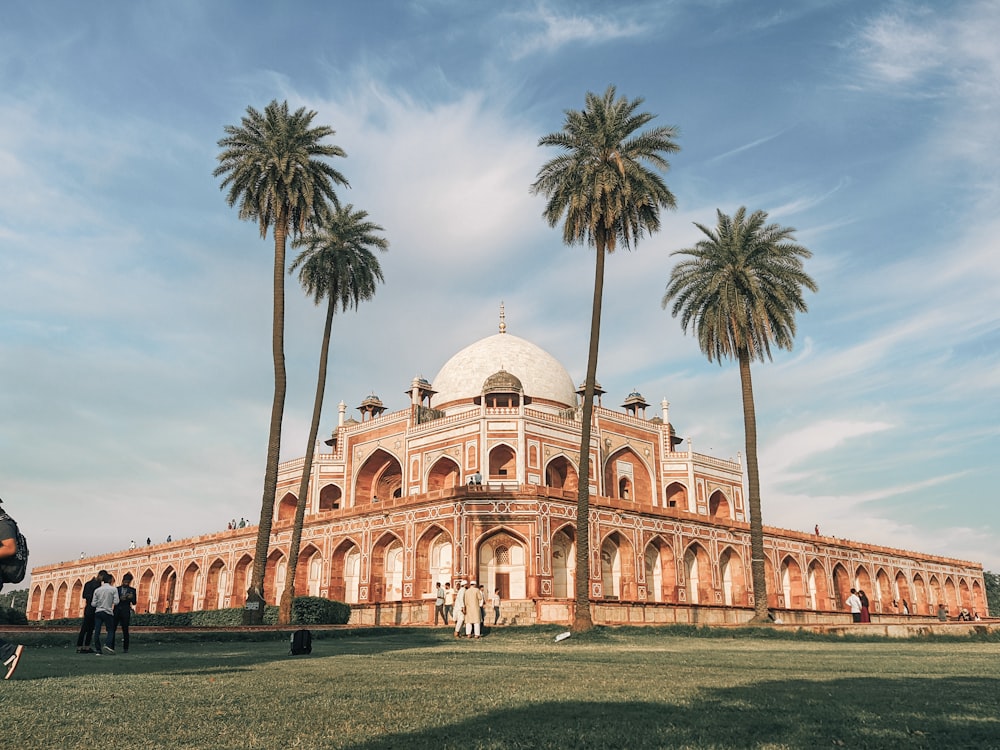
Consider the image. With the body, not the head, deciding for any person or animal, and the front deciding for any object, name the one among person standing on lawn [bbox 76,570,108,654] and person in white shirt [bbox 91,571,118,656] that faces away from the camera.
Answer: the person in white shirt

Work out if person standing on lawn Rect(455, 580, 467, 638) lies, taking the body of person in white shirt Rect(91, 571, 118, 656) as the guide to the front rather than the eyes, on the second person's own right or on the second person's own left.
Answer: on the second person's own right

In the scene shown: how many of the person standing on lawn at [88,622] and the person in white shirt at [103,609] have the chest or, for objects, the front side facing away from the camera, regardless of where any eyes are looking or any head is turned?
1

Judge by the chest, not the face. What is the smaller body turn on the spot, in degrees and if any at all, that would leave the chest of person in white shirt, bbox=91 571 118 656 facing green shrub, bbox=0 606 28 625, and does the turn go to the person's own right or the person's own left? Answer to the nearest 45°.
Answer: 0° — they already face it

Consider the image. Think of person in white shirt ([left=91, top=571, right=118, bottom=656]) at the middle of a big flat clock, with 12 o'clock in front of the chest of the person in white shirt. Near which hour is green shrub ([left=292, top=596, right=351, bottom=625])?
The green shrub is roughly at 1 o'clock from the person in white shirt.

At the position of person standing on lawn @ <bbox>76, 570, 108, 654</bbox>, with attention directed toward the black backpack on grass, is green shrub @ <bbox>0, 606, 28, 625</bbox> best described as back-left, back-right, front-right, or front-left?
back-left

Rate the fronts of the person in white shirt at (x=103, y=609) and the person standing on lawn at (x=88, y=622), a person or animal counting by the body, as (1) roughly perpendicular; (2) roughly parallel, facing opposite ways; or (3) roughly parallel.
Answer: roughly perpendicular

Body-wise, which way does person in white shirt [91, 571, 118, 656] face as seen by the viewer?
away from the camera

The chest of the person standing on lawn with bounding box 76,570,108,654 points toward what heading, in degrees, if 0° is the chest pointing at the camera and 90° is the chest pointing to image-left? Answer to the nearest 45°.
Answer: approximately 270°
